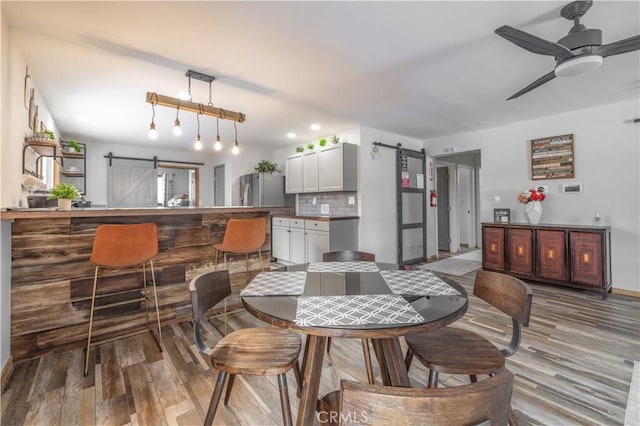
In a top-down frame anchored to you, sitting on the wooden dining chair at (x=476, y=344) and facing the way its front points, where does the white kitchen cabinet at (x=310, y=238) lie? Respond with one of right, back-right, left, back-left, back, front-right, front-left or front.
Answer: right

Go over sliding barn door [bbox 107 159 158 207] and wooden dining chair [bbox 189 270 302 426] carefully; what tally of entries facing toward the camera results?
1

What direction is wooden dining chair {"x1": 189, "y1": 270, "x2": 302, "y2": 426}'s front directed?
to the viewer's right

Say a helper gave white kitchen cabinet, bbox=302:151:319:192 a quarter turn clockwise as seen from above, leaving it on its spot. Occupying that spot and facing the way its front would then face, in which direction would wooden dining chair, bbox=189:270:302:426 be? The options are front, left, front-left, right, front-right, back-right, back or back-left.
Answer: back-left

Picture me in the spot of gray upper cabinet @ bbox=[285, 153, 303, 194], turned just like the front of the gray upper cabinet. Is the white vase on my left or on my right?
on my left

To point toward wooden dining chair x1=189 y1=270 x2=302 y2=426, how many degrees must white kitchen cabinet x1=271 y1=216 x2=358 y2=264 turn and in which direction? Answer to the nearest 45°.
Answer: approximately 45° to its left

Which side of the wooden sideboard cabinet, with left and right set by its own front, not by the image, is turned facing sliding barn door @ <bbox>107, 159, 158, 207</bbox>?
front

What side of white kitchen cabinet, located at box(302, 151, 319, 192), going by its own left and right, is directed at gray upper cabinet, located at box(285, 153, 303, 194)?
right

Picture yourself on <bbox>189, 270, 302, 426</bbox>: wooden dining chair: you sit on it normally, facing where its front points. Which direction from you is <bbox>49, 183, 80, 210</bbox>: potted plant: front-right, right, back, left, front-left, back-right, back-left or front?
back-left

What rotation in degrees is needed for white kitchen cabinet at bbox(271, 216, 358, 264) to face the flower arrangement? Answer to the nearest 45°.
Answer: approximately 135° to its left

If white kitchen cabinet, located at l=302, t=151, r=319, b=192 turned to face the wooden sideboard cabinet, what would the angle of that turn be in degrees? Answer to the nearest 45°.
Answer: approximately 90° to its left

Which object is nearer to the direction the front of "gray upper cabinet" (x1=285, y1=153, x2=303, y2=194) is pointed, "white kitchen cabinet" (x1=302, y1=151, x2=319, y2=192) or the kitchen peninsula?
the kitchen peninsula

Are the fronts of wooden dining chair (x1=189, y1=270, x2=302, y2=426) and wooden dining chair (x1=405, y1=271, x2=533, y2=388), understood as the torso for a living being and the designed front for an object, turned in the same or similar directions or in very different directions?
very different directions
